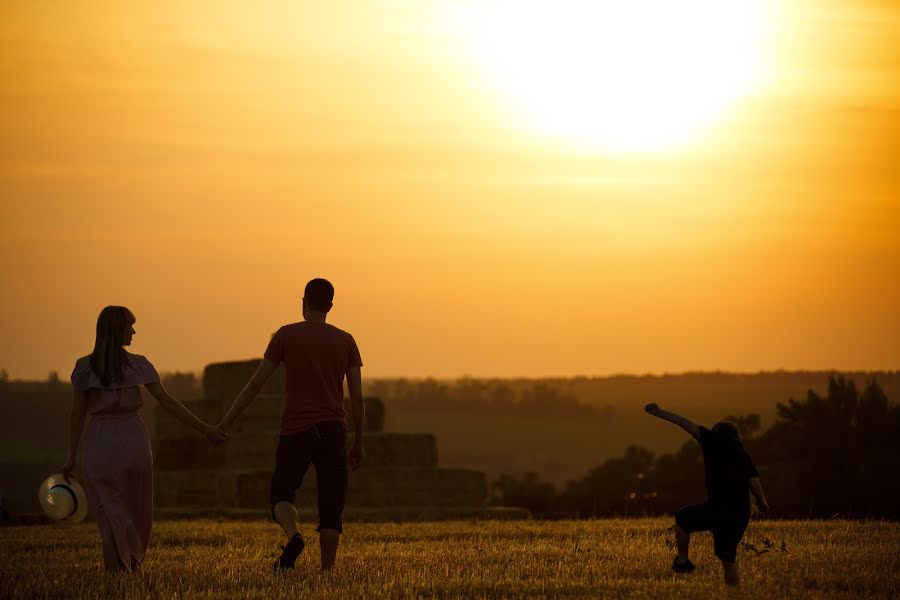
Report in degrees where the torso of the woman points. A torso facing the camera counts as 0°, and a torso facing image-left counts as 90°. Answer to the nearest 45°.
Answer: approximately 180°

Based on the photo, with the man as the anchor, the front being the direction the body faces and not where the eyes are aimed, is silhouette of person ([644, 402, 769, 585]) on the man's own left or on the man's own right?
on the man's own right

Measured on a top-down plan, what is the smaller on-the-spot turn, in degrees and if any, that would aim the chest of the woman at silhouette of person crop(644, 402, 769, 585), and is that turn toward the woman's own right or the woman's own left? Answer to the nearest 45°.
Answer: approximately 90° to the woman's own right

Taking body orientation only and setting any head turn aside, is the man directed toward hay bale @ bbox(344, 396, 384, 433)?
yes

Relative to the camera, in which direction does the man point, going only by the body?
away from the camera

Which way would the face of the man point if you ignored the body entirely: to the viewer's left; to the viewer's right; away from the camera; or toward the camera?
away from the camera

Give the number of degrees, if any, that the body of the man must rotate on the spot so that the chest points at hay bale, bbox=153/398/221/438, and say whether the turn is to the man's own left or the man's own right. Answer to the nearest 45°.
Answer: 0° — they already face it

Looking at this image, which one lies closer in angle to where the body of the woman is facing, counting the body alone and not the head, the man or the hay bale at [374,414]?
the hay bale

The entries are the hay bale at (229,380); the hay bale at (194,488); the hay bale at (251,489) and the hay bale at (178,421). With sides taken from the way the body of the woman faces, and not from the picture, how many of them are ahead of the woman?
4

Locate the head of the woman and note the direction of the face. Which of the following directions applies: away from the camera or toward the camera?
away from the camera

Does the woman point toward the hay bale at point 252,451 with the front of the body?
yes
